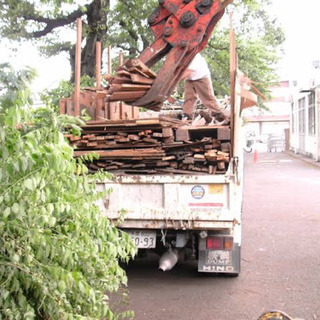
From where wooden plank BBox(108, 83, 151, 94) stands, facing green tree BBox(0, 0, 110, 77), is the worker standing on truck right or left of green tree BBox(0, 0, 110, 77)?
right

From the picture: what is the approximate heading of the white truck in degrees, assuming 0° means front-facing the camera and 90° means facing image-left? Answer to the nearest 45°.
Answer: approximately 180°

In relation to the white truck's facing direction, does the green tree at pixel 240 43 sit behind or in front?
in front
